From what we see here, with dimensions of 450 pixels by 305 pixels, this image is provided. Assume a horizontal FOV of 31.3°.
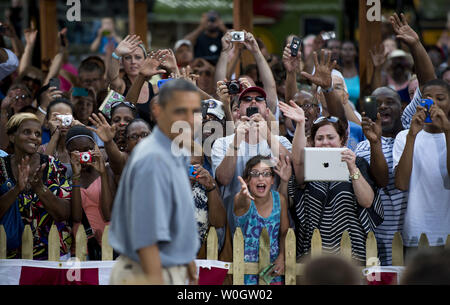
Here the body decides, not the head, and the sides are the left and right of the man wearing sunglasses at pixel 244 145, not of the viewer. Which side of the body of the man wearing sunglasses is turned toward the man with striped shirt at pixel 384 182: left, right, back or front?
left

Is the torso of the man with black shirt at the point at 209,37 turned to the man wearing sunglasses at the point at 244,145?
yes

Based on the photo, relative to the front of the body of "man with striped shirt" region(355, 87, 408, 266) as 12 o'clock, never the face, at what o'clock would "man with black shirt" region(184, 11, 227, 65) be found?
"man with black shirt" region(184, 11, 227, 65) is roughly at 5 o'clock from "man with striped shirt" region(355, 87, 408, 266).

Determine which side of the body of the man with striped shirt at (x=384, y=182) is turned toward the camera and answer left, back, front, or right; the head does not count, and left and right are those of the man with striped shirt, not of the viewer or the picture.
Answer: front

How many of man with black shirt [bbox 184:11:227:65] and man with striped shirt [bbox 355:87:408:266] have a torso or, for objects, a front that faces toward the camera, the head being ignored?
2

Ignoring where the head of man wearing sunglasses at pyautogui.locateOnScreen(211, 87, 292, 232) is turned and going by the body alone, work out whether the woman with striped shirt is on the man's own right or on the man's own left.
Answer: on the man's own left

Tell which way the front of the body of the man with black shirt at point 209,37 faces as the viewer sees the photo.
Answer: toward the camera

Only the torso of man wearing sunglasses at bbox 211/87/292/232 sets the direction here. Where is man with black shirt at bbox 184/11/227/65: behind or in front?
behind

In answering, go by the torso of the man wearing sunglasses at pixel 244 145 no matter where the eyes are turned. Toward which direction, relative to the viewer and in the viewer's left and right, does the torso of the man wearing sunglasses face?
facing the viewer

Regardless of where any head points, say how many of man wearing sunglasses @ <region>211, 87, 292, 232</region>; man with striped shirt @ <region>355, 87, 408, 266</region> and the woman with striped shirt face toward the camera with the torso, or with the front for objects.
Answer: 3
